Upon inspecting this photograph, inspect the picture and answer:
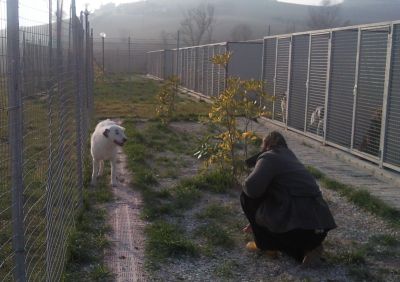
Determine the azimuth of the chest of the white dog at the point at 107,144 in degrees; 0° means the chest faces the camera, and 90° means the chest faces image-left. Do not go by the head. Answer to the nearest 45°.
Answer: approximately 0°

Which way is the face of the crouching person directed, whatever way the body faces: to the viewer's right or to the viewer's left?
to the viewer's left

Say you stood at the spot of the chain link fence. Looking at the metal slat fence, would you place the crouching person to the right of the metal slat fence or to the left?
right

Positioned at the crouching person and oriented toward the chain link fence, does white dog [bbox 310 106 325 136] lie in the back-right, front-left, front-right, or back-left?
back-right

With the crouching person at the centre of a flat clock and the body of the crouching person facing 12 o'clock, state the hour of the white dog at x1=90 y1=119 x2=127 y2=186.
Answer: The white dog is roughly at 12 o'clock from the crouching person.

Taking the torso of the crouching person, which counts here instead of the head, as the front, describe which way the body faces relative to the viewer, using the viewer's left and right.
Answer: facing away from the viewer and to the left of the viewer

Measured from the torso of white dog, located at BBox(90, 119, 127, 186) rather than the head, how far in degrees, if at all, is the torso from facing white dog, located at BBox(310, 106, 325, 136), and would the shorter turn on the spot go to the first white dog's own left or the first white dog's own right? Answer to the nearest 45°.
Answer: approximately 135° to the first white dog's own left

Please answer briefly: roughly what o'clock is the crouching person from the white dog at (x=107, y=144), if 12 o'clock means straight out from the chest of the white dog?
The crouching person is roughly at 11 o'clock from the white dog.

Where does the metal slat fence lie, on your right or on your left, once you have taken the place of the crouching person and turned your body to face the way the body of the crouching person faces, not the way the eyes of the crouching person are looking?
on your right

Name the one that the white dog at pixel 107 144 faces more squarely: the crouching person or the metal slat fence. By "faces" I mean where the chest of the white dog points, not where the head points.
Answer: the crouching person

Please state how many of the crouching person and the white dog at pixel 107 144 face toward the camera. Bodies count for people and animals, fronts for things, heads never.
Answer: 1
